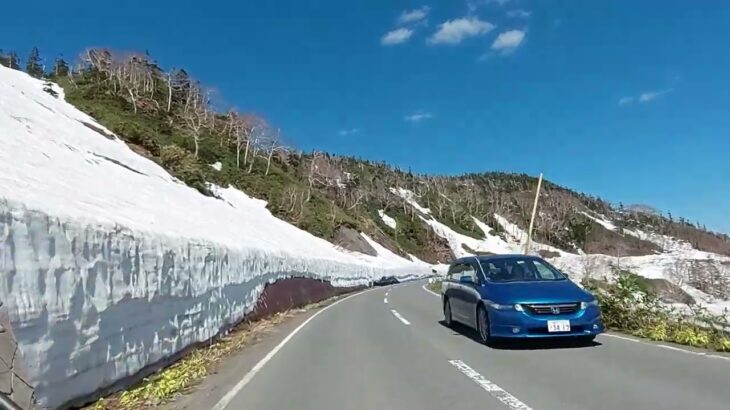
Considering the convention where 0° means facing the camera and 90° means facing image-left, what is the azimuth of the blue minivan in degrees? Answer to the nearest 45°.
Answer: approximately 315°

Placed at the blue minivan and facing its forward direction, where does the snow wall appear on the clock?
The snow wall is roughly at 3 o'clock from the blue minivan.
